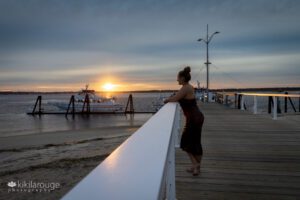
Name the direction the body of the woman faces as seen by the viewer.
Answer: to the viewer's left
